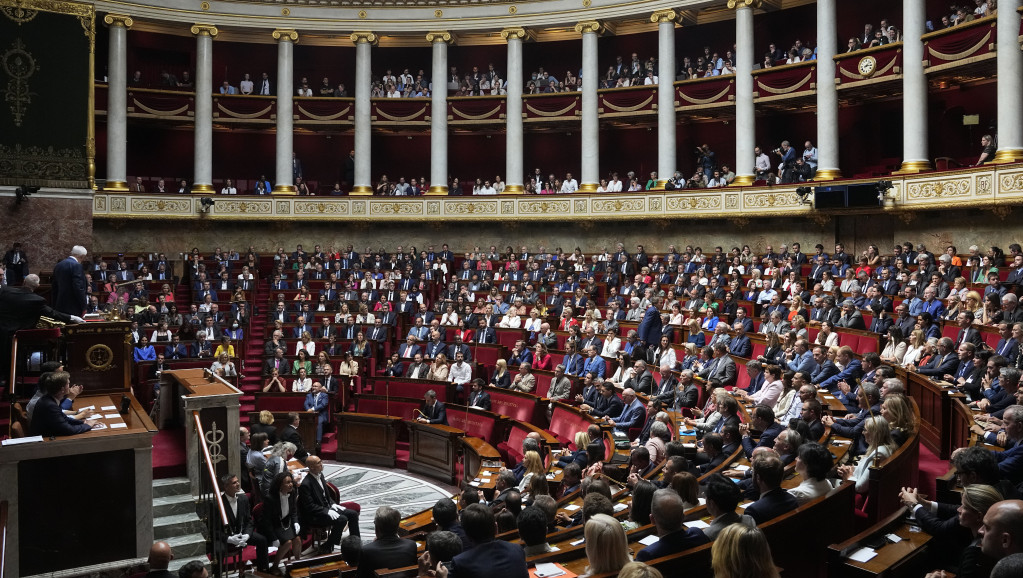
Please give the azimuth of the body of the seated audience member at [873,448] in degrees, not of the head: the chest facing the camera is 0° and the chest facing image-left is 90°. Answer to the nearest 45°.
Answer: approximately 90°

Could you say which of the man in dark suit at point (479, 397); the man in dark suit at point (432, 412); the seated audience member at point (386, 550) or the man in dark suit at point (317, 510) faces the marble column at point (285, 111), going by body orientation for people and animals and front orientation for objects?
the seated audience member

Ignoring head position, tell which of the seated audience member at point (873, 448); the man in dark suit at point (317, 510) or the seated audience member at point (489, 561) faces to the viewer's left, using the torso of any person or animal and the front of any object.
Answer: the seated audience member at point (873, 448)

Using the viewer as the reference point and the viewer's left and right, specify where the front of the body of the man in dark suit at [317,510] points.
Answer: facing the viewer and to the right of the viewer

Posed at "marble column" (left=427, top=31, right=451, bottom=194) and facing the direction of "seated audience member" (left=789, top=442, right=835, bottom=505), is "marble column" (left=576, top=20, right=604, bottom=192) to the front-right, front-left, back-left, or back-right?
front-left

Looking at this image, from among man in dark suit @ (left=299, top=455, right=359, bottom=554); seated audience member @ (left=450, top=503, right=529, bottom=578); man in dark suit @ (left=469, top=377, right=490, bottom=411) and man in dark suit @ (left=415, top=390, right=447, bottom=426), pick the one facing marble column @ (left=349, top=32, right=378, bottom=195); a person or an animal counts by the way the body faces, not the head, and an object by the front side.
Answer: the seated audience member

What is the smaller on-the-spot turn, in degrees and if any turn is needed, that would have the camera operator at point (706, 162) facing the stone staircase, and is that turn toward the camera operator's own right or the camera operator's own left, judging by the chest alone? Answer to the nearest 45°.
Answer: approximately 45° to the camera operator's own left

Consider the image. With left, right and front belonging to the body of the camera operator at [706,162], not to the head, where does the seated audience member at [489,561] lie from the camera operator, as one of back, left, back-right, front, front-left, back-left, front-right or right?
front-left

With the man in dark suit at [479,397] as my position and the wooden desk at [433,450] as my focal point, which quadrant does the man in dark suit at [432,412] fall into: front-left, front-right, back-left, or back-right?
front-right

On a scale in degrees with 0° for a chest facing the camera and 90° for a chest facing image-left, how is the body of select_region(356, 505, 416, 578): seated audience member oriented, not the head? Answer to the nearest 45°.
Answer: approximately 180°

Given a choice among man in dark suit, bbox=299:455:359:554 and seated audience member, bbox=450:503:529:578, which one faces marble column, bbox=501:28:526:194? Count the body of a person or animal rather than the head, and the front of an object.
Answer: the seated audience member

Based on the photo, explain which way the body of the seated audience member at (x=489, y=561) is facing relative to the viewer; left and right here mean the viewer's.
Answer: facing away from the viewer

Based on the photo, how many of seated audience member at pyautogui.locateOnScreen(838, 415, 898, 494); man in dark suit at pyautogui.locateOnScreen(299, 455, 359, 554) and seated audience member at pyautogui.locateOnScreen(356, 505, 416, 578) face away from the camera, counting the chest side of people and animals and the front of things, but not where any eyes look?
1

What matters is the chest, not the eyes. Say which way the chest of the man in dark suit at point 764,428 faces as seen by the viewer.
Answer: to the viewer's left

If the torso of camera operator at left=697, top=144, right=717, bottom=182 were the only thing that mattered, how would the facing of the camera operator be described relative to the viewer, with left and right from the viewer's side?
facing the viewer and to the left of the viewer

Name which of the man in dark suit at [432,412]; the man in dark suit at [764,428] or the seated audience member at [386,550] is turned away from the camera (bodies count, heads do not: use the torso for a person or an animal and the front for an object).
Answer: the seated audience member

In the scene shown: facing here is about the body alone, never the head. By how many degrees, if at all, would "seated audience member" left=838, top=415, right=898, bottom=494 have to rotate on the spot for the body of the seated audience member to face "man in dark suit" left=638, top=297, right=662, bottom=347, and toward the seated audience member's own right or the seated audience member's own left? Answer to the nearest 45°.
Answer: approximately 45° to the seated audience member's own right
